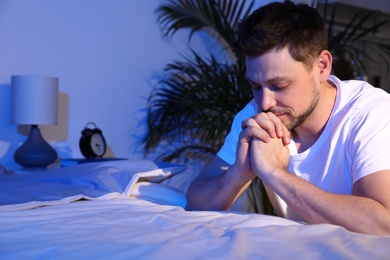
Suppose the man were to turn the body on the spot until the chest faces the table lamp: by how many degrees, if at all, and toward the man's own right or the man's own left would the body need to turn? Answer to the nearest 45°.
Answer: approximately 90° to the man's own right

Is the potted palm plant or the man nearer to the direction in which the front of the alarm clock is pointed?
the man

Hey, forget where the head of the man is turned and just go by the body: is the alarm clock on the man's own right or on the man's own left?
on the man's own right

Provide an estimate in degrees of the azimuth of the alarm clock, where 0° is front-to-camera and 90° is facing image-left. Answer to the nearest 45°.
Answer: approximately 315°

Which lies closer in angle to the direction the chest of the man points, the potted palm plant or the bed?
the bed

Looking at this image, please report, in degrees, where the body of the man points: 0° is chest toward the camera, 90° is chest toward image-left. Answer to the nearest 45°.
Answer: approximately 45°

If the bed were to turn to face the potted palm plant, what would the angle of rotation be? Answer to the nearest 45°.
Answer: approximately 135° to its left

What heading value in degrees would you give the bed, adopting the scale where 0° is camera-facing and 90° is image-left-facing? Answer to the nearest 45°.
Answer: approximately 315°

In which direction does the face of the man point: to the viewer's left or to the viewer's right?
to the viewer's left

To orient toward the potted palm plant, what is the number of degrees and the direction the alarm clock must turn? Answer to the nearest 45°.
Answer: approximately 90° to its left
